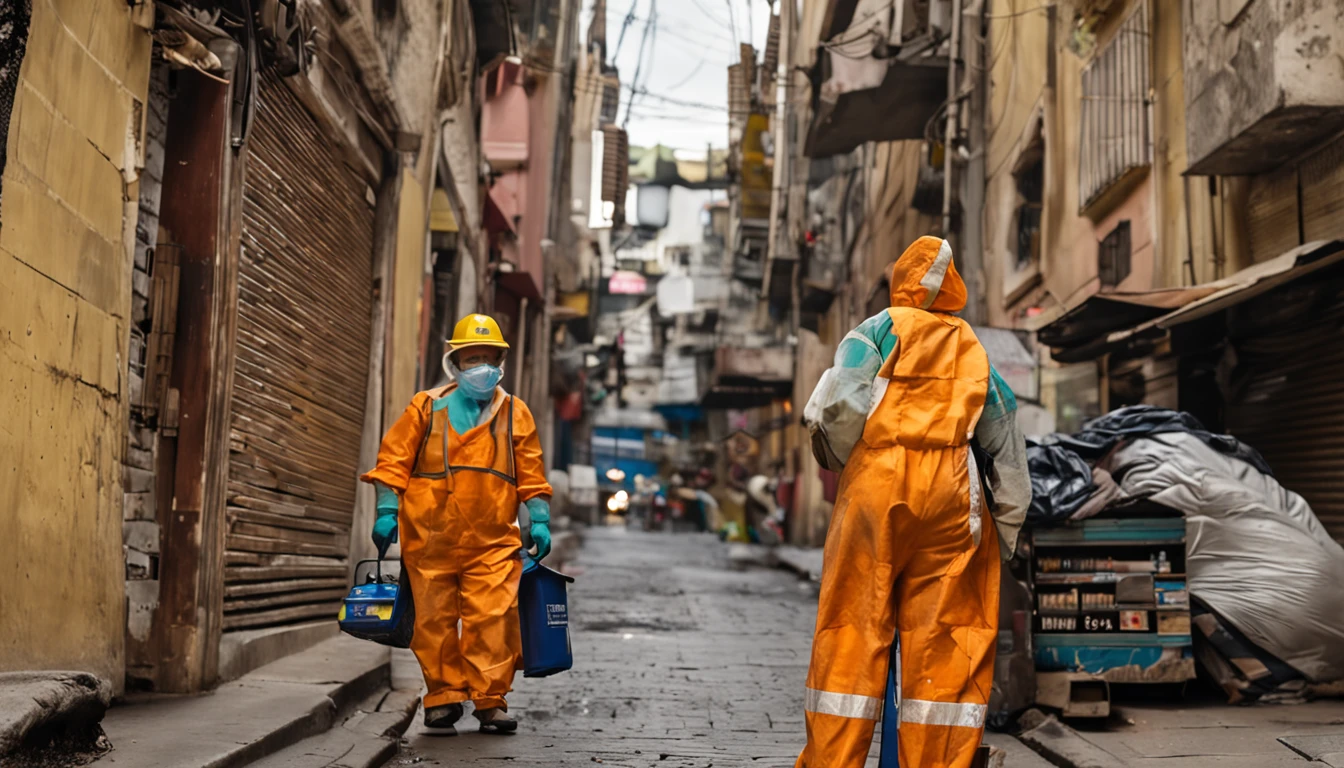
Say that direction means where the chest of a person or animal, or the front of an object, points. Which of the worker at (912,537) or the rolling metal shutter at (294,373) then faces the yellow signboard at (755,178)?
the worker

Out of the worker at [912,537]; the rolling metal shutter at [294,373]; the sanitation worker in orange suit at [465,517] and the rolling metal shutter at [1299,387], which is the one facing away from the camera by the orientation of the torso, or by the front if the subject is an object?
the worker

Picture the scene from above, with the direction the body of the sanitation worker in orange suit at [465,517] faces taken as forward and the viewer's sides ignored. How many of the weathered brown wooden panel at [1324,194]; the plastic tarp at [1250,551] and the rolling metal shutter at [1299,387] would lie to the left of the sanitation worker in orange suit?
3

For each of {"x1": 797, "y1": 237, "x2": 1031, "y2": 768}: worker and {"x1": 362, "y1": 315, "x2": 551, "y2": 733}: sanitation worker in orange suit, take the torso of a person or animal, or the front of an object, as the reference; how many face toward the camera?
1

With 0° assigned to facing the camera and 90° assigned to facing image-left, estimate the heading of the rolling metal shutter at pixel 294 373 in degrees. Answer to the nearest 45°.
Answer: approximately 315°

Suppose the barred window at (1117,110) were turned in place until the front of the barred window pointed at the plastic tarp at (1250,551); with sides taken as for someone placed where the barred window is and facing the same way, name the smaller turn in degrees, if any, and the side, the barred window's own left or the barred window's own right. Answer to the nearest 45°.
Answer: approximately 45° to the barred window's own left

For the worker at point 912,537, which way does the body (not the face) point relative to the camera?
away from the camera

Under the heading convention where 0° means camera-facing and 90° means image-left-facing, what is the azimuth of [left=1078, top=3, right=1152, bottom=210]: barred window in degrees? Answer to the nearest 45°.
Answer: approximately 45°

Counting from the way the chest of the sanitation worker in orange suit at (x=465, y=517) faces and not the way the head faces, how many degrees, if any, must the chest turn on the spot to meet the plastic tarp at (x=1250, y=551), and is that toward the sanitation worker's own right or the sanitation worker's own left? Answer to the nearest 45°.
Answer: approximately 90° to the sanitation worker's own left

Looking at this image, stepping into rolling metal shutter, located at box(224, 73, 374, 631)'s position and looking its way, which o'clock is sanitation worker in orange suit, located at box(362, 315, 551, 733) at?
The sanitation worker in orange suit is roughly at 1 o'clock from the rolling metal shutter.

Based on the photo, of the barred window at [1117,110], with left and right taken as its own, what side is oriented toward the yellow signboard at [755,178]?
right

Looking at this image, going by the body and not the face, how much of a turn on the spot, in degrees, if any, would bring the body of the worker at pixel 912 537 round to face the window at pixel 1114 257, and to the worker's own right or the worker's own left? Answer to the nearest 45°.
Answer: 0° — they already face it

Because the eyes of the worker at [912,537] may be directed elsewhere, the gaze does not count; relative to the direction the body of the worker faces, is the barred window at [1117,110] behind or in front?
in front

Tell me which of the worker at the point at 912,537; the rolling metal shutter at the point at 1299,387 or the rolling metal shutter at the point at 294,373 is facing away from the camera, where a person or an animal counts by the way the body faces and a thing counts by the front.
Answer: the worker

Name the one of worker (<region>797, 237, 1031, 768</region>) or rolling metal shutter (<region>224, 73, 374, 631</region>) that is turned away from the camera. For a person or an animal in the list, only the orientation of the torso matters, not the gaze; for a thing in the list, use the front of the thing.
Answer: the worker
